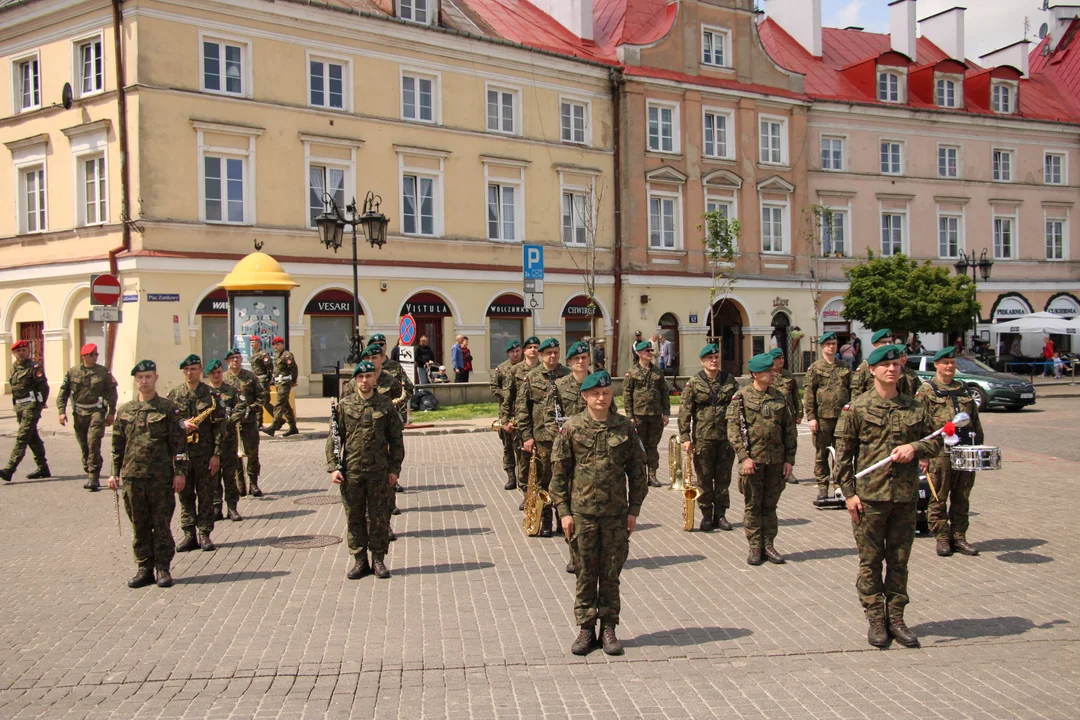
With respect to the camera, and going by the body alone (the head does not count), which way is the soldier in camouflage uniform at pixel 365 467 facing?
toward the camera

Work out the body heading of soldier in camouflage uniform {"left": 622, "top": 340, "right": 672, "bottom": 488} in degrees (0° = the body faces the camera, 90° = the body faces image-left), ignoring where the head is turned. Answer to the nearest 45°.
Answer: approximately 0°

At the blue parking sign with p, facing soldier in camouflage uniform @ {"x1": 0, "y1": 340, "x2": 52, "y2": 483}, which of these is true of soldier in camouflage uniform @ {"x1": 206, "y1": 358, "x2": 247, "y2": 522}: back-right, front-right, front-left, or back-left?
front-left

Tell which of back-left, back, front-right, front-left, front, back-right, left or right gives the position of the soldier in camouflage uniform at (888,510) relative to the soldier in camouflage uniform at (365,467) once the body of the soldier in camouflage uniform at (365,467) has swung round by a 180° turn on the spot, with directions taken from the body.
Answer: back-right

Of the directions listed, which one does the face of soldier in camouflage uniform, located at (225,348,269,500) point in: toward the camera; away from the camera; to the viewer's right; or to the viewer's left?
toward the camera

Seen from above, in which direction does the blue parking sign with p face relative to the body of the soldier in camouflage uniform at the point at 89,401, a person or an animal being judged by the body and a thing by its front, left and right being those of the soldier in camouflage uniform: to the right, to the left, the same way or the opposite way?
the same way

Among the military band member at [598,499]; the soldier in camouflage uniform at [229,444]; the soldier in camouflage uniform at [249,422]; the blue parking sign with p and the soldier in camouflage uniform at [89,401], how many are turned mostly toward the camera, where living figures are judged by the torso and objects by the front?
5

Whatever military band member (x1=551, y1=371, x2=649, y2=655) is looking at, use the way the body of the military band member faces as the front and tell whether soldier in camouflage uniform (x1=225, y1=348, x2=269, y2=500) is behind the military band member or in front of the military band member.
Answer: behind

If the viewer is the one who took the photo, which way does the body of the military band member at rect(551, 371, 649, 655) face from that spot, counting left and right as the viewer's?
facing the viewer

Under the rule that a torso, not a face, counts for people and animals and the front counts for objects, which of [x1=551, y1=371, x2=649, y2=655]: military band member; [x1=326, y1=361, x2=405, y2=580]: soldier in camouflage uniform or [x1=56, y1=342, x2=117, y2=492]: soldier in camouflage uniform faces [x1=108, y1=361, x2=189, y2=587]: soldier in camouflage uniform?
[x1=56, y1=342, x2=117, y2=492]: soldier in camouflage uniform

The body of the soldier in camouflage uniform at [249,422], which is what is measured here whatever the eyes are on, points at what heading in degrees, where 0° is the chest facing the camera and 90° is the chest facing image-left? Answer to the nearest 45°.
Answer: approximately 0°

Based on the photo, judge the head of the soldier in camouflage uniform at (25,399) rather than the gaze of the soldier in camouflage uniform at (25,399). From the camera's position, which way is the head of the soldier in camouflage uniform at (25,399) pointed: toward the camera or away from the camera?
toward the camera

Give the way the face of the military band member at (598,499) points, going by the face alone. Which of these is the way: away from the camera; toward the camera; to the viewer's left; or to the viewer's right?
toward the camera

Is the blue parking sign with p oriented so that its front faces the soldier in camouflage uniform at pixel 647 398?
yes

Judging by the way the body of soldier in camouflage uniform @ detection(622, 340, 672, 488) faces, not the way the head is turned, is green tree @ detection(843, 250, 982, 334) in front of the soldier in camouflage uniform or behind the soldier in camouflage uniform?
behind
